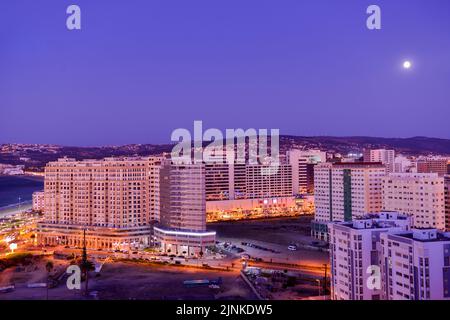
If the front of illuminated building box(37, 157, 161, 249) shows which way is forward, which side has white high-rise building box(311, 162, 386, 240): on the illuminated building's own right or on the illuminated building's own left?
on the illuminated building's own left

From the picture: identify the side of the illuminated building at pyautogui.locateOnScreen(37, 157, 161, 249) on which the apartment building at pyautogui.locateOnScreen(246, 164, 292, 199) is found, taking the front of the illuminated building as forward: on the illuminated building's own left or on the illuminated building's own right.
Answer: on the illuminated building's own left

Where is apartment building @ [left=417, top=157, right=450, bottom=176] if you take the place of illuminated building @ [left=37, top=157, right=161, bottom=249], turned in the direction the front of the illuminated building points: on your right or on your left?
on your left

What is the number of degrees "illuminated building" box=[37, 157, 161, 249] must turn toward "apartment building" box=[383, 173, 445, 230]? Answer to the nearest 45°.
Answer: approximately 45° to its left

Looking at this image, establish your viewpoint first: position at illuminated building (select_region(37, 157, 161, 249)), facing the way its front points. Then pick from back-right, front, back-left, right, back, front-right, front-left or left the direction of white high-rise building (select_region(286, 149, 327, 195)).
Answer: back-left

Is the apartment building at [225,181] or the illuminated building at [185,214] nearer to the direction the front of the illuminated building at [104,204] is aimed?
the illuminated building

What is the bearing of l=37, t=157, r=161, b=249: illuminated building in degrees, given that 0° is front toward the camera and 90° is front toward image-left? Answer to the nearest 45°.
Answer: approximately 0°
